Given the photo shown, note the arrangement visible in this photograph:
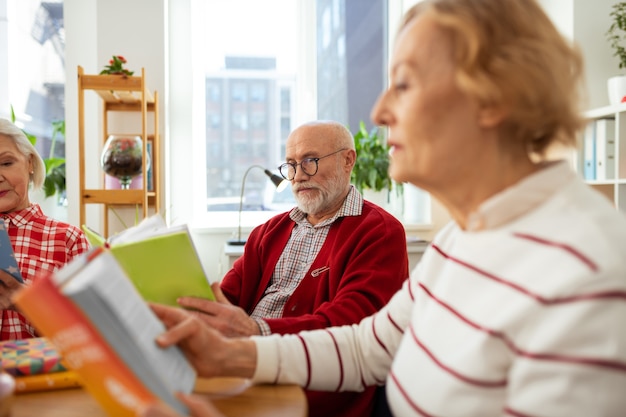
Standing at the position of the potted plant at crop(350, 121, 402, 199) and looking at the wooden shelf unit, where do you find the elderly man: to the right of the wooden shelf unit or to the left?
left

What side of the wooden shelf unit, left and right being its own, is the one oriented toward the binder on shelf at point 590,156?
left

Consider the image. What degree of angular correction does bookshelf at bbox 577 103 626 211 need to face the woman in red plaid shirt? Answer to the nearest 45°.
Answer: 0° — it already faces them

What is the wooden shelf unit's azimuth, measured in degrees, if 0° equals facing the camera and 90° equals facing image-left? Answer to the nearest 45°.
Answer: approximately 0°

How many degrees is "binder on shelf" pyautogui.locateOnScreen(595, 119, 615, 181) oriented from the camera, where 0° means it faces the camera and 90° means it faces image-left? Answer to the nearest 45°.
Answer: approximately 45°

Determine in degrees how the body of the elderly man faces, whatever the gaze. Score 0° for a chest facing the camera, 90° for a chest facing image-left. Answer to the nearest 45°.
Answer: approximately 45°
